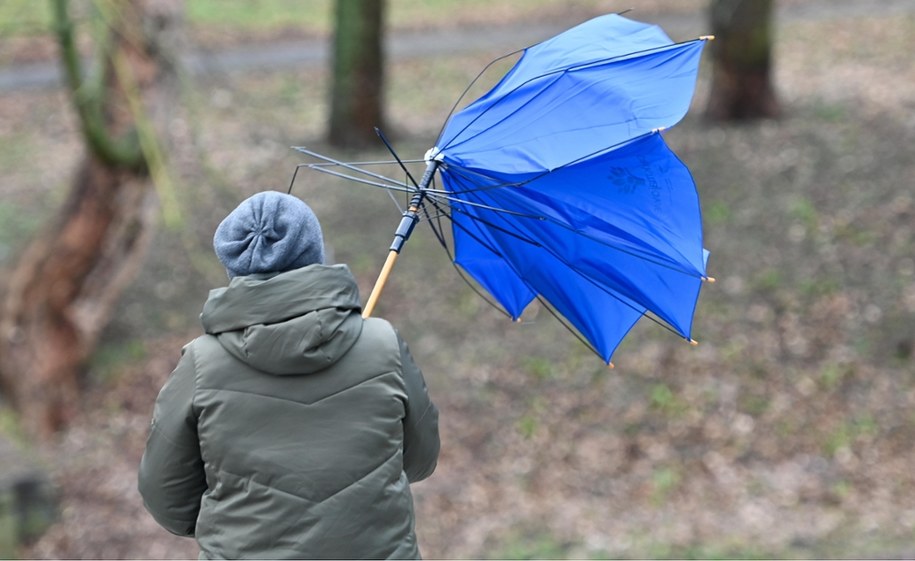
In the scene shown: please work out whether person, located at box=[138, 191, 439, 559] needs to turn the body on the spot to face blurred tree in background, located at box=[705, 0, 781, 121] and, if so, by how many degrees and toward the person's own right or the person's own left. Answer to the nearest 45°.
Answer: approximately 45° to the person's own right

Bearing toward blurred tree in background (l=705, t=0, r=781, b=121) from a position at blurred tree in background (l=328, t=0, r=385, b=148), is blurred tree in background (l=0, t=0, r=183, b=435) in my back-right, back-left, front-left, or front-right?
back-right

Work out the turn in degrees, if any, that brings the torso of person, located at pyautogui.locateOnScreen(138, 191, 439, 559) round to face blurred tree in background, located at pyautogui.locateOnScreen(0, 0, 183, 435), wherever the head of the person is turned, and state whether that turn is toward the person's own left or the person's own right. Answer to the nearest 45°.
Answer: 0° — they already face it

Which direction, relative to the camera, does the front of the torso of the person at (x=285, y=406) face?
away from the camera

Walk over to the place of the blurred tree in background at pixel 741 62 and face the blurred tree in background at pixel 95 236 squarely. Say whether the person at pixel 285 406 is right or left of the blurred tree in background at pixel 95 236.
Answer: left

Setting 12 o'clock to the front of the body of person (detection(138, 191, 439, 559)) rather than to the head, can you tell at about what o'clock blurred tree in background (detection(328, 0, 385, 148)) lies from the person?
The blurred tree in background is roughly at 12 o'clock from the person.
